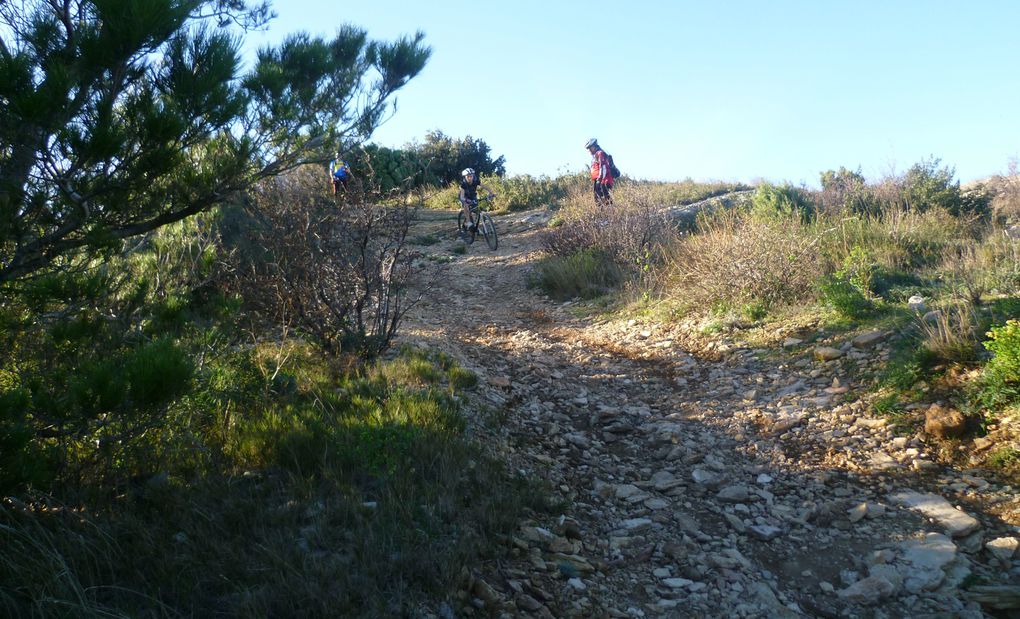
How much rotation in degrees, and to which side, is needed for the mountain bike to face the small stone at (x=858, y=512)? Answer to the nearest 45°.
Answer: approximately 45° to its right

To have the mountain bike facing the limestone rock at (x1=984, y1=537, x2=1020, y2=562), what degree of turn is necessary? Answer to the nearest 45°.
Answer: approximately 45° to its right

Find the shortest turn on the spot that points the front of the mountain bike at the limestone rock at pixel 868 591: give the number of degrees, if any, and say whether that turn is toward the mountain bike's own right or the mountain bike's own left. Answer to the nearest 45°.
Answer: approximately 45° to the mountain bike's own right

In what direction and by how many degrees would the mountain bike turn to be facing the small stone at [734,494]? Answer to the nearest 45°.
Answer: approximately 45° to its right

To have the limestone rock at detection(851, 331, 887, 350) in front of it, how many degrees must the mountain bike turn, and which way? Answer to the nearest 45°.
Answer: approximately 45° to its right

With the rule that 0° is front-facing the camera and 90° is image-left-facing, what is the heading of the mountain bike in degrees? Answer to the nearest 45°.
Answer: approximately 315°

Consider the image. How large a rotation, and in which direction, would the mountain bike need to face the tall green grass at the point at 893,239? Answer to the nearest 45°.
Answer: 0° — it already faces it

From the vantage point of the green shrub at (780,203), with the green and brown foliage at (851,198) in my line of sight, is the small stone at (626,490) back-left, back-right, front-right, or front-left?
back-right

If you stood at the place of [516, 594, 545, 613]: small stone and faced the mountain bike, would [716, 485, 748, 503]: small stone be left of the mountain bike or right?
right

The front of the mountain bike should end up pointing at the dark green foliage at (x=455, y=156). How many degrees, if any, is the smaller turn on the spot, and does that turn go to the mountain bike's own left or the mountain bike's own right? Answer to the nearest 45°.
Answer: approximately 135° to the mountain bike's own left

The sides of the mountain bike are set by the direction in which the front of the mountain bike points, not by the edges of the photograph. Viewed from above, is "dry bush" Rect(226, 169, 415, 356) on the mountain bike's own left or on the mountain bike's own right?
on the mountain bike's own right
